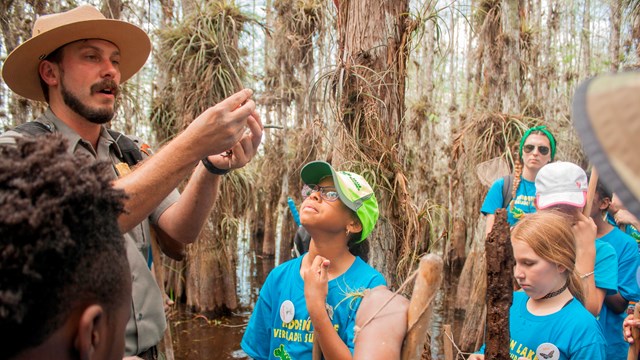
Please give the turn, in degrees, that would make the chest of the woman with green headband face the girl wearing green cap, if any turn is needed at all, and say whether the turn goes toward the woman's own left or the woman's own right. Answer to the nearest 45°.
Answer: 0° — they already face them

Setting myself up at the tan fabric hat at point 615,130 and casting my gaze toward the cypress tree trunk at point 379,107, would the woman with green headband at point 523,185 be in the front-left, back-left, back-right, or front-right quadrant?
front-right

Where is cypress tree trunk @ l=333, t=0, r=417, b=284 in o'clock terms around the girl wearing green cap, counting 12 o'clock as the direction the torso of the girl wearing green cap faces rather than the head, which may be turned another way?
The cypress tree trunk is roughly at 5 o'clock from the girl wearing green cap.

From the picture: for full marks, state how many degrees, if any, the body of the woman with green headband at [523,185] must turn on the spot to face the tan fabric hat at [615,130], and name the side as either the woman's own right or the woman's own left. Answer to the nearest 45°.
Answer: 0° — they already face it

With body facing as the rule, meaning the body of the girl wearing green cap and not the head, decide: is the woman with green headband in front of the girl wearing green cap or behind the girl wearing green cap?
behind

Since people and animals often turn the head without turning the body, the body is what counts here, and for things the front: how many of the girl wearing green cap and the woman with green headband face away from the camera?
0

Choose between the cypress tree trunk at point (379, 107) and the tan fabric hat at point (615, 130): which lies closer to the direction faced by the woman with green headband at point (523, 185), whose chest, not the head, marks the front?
the tan fabric hat

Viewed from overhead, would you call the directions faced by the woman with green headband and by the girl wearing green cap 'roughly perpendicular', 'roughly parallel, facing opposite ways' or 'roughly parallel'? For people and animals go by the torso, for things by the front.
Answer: roughly parallel

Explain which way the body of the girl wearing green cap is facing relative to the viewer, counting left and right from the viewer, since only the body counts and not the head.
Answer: facing the viewer and to the left of the viewer

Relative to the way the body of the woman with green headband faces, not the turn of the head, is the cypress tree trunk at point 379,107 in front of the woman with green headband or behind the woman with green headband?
in front

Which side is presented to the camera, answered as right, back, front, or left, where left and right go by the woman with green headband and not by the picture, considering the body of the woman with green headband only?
front

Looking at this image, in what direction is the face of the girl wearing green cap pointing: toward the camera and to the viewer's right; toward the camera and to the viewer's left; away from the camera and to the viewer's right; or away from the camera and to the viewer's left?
toward the camera and to the viewer's left
